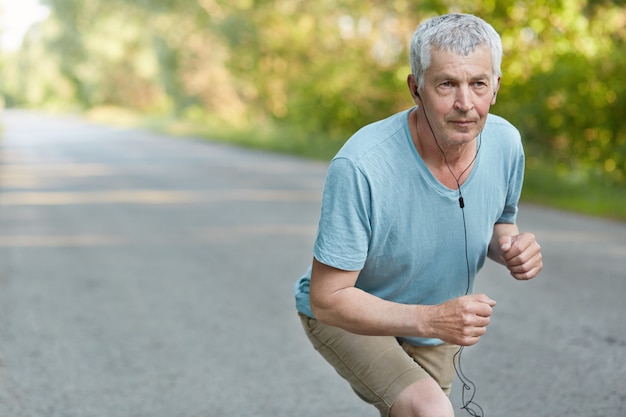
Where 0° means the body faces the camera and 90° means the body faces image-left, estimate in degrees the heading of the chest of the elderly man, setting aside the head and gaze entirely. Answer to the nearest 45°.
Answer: approximately 315°
